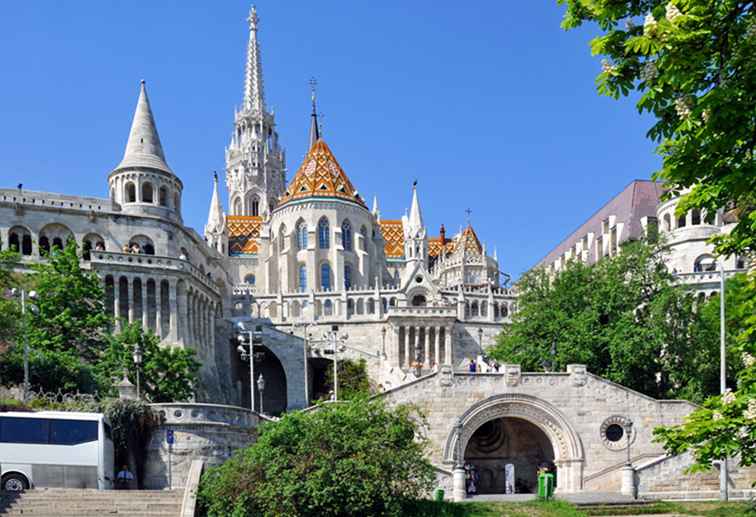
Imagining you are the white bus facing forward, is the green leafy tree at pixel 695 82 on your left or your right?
on your left
